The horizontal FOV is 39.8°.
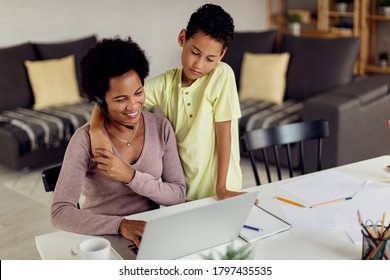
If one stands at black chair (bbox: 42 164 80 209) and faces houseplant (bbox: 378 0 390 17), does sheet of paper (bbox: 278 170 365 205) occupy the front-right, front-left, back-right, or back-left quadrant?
front-right

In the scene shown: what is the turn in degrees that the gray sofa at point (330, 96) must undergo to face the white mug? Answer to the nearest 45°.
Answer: approximately 45° to its left

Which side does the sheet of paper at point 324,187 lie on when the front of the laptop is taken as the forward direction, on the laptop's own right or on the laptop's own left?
on the laptop's own right

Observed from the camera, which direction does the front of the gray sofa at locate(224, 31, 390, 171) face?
facing the viewer and to the left of the viewer

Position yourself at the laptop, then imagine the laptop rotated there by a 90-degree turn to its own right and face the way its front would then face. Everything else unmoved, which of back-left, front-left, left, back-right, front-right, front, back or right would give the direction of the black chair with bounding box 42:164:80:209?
left

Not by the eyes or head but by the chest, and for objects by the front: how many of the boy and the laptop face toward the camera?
1

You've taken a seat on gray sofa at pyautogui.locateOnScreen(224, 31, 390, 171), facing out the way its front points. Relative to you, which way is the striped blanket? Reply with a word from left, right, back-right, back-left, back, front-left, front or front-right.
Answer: front-right

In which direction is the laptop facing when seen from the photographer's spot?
facing away from the viewer and to the left of the viewer

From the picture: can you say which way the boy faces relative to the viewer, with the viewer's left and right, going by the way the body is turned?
facing the viewer

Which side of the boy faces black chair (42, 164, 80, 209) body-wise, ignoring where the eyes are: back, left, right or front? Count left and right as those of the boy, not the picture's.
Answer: right

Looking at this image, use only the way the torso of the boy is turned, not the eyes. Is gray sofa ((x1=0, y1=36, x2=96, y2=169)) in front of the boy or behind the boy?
behind

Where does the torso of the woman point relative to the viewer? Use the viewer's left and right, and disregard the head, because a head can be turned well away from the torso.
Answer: facing the viewer and to the right of the viewer

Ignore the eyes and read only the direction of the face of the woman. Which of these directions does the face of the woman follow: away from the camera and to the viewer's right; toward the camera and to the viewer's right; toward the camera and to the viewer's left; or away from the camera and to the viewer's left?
toward the camera and to the viewer's right
